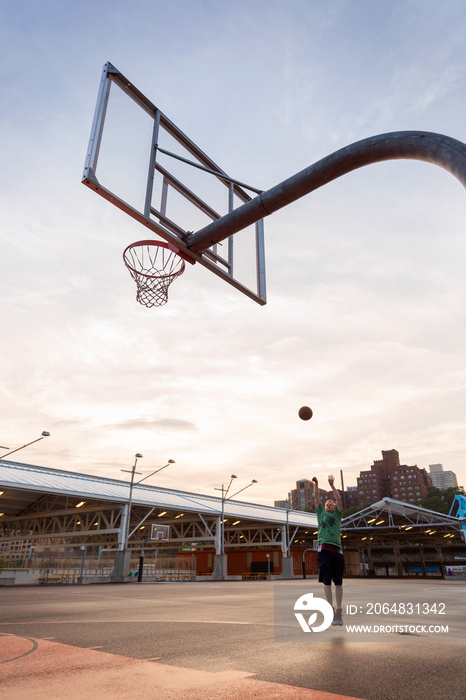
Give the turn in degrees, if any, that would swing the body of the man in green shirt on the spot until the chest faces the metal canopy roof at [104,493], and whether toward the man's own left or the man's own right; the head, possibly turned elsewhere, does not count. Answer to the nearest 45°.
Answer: approximately 135° to the man's own right

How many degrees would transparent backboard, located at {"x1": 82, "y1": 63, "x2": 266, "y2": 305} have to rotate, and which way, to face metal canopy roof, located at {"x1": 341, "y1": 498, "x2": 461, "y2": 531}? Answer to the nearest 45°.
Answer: approximately 90° to its right

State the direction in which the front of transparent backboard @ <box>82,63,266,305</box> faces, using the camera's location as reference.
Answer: facing away from the viewer and to the left of the viewer

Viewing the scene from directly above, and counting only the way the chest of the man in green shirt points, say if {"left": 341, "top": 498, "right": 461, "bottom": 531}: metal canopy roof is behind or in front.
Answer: behind

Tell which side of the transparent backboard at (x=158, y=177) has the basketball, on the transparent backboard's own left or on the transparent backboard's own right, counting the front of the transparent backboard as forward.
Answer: on the transparent backboard's own right

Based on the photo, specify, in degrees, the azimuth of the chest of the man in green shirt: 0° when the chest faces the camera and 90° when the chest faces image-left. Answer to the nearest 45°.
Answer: approximately 0°
